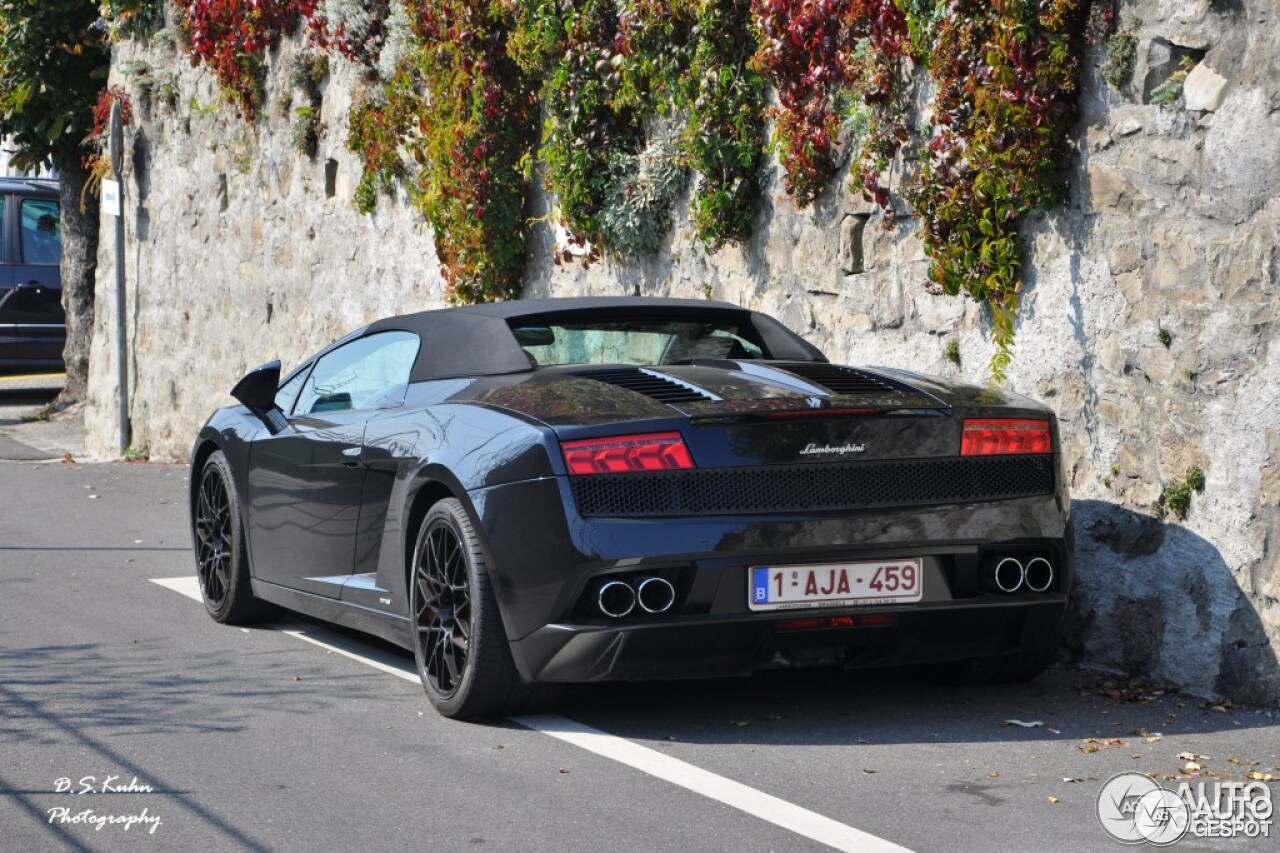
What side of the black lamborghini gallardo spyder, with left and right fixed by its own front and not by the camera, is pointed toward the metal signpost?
front

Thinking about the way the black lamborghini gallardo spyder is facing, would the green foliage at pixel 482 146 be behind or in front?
in front

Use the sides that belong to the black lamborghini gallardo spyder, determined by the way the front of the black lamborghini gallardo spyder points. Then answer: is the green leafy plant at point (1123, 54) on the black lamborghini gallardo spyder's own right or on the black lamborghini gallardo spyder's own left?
on the black lamborghini gallardo spyder's own right

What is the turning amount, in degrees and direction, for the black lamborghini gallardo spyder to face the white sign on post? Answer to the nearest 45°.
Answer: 0° — it already faces it

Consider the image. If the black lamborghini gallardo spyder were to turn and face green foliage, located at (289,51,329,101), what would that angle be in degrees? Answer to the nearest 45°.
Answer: approximately 45° to its right

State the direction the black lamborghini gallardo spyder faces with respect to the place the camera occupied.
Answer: facing away from the viewer and to the left of the viewer

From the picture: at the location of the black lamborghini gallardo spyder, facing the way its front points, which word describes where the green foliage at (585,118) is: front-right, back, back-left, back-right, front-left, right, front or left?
front-right

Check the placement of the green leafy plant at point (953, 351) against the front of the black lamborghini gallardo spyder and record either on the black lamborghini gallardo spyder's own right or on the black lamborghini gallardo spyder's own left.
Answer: on the black lamborghini gallardo spyder's own right

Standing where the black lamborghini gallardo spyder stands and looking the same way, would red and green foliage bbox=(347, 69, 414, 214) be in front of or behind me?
in front

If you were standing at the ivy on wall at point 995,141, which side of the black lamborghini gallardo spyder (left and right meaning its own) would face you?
right
